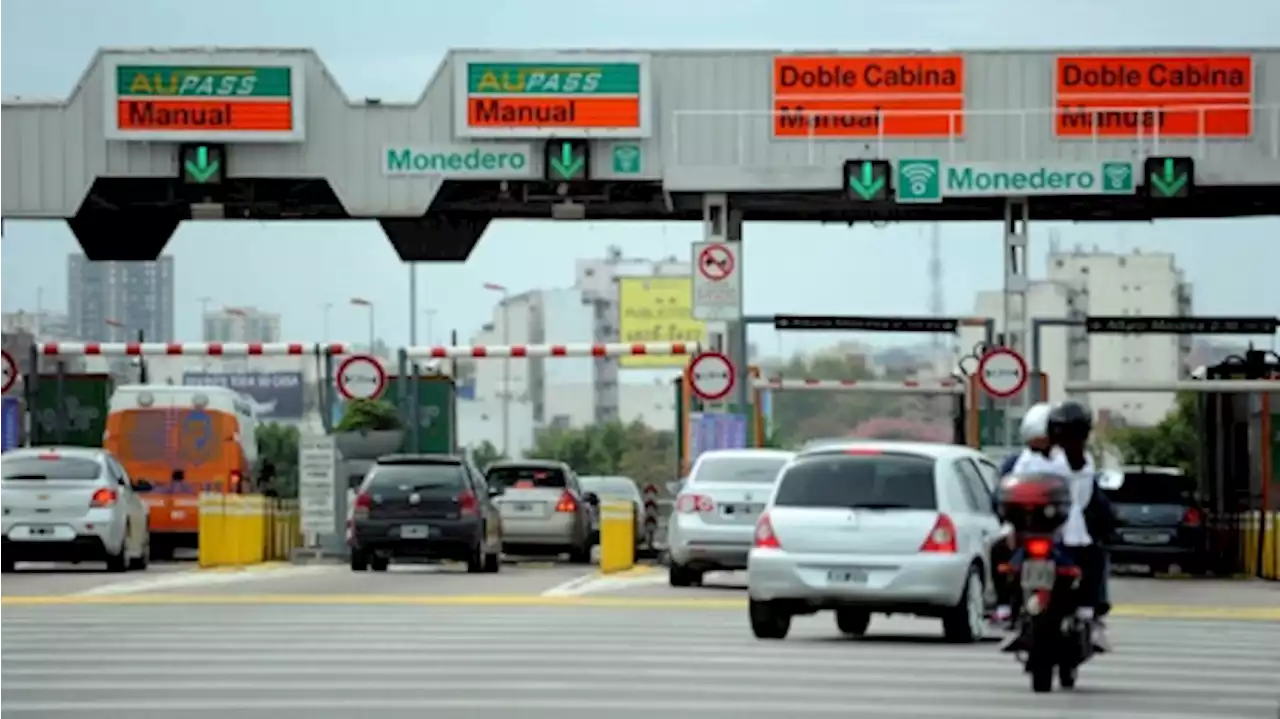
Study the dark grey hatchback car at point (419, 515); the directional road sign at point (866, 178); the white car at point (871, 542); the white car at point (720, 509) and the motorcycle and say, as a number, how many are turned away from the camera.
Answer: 4

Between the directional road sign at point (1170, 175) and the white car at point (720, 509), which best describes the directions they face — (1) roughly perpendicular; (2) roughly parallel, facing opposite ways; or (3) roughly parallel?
roughly parallel, facing opposite ways

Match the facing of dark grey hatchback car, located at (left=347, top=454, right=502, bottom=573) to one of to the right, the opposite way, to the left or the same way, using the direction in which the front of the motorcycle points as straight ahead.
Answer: the same way

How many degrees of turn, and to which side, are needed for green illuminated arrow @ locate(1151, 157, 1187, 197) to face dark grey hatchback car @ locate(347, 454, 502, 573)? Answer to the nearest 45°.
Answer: approximately 45° to its right

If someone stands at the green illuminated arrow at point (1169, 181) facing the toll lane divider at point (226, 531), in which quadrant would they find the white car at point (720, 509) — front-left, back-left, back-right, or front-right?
front-left

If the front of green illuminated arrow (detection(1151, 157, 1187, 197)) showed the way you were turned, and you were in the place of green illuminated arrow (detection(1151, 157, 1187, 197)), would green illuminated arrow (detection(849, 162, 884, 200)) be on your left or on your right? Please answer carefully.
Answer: on your right

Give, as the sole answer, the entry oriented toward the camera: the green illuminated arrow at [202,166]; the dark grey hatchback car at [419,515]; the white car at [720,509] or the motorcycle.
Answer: the green illuminated arrow

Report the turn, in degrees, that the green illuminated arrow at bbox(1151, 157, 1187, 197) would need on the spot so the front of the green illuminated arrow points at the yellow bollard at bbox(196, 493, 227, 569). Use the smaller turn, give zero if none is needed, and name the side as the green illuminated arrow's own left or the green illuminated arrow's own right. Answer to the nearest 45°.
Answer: approximately 90° to the green illuminated arrow's own right

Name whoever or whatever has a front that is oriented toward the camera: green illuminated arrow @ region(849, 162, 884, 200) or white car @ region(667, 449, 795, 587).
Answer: the green illuminated arrow

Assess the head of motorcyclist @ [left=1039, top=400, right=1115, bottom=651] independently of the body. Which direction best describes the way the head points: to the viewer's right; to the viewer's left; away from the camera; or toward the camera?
away from the camera

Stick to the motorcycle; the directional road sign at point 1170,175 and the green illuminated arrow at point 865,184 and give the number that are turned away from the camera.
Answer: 1

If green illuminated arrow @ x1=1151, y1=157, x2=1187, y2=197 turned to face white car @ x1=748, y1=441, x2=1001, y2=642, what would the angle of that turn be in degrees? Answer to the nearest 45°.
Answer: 0° — it already faces it

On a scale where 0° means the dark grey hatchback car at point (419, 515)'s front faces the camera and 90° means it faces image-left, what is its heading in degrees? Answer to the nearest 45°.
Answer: approximately 180°

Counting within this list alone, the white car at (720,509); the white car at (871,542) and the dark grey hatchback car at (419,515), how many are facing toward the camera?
0

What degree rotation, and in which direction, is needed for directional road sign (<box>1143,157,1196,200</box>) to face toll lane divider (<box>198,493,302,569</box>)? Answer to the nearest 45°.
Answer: approximately 90° to its right

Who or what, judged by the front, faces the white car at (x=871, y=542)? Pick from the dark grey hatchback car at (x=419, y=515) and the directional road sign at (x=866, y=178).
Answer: the directional road sign

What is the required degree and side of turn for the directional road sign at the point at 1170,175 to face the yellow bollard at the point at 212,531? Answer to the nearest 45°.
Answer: approximately 90° to its right

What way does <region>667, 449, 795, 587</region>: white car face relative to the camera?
away from the camera

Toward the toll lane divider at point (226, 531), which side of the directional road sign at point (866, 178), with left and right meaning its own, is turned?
right

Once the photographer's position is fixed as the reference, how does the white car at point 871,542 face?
facing away from the viewer

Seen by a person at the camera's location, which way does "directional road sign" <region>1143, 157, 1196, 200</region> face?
facing the viewer

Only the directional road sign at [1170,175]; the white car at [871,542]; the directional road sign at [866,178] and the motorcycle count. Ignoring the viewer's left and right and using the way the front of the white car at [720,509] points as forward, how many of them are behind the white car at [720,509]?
2

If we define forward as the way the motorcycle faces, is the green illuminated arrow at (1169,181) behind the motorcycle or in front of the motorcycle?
in front
